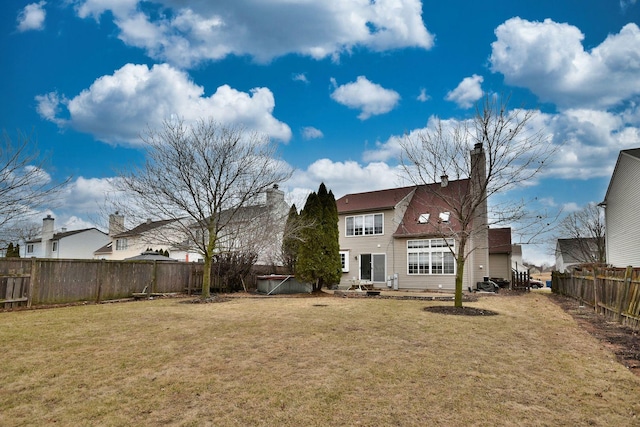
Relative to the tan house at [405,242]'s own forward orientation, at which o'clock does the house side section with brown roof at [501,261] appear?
The house side section with brown roof is roughly at 2 o'clock from the tan house.

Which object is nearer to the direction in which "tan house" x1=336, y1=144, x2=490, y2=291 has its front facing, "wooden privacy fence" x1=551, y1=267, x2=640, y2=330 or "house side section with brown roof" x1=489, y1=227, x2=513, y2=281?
the house side section with brown roof

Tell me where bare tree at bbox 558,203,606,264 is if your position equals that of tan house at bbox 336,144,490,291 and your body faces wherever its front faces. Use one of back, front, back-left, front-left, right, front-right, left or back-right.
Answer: front-right

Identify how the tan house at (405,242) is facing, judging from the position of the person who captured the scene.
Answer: facing away from the viewer

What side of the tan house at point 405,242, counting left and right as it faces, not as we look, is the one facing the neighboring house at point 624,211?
right

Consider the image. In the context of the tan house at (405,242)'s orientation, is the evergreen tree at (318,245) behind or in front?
behind
